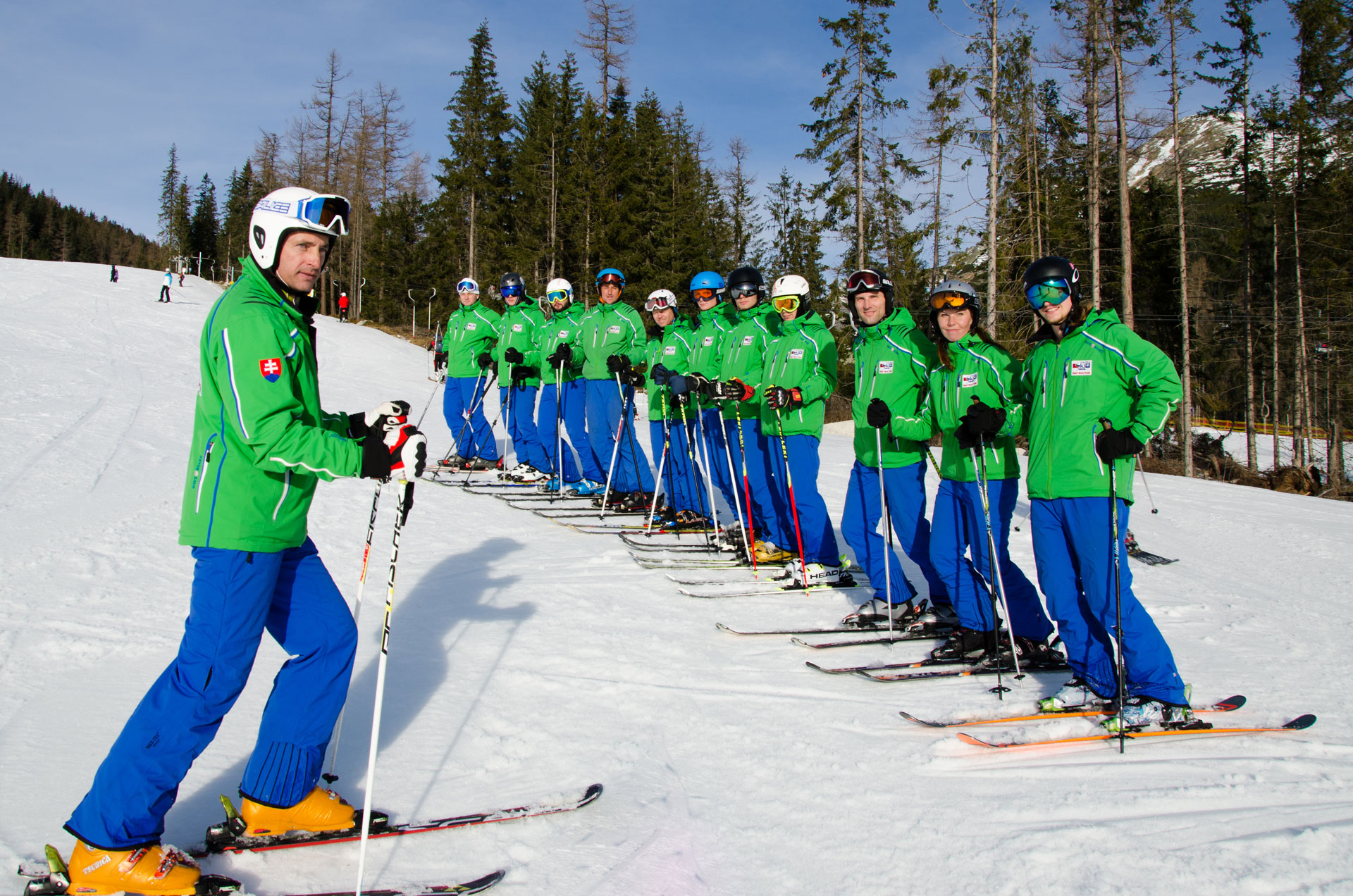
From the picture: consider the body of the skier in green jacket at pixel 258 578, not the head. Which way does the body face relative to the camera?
to the viewer's right

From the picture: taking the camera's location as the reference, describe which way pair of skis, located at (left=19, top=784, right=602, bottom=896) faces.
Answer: facing to the right of the viewer

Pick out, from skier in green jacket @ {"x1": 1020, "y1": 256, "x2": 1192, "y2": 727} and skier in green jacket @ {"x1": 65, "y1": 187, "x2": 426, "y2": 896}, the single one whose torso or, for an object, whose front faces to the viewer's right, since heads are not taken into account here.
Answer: skier in green jacket @ {"x1": 65, "y1": 187, "x2": 426, "y2": 896}

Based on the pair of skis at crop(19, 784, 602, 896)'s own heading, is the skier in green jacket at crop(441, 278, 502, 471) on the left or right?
on its left

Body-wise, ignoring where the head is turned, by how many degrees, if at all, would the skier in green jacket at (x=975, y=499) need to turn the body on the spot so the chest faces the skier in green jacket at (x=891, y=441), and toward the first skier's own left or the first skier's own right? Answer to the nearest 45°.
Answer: approximately 90° to the first skier's own right

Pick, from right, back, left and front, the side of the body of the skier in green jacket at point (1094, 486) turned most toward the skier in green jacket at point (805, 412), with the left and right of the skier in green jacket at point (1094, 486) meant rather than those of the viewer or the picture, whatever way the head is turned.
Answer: right

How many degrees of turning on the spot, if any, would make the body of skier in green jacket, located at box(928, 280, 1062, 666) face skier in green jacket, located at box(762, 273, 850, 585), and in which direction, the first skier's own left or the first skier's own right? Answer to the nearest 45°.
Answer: approximately 90° to the first skier's own right
